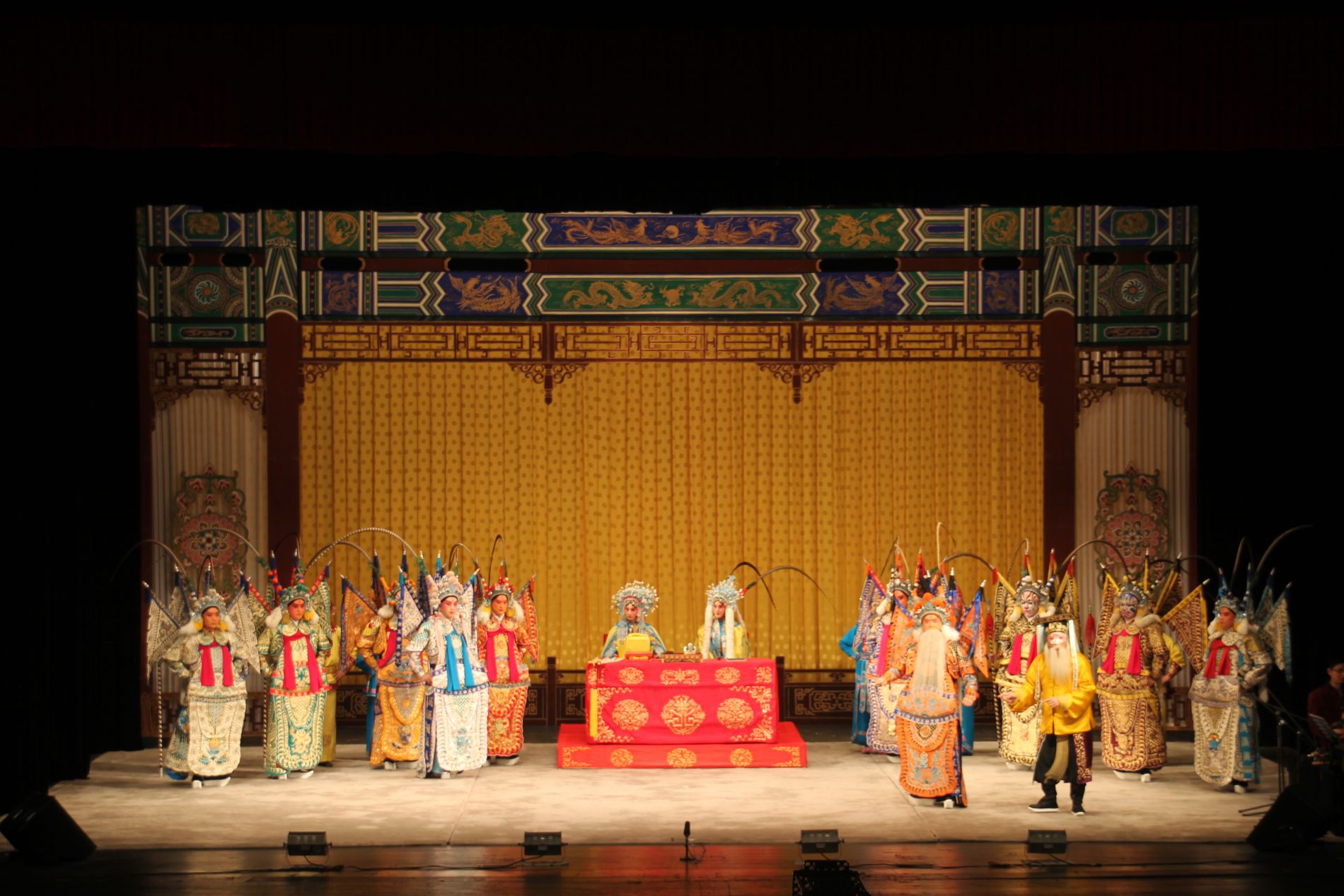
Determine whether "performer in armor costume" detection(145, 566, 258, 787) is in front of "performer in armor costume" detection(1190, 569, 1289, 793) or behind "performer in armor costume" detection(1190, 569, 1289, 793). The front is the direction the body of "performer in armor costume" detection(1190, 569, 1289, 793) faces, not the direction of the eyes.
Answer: in front

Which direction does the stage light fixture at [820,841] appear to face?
away from the camera

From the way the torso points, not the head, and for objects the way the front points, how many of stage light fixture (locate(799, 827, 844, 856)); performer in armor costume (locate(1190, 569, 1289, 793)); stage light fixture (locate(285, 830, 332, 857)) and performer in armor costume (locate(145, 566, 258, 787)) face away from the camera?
2

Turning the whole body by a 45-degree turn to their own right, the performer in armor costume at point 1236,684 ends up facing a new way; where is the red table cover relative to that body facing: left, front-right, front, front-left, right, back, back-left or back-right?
front

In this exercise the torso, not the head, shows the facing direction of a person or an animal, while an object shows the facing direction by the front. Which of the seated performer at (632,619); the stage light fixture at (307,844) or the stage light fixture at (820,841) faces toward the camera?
the seated performer

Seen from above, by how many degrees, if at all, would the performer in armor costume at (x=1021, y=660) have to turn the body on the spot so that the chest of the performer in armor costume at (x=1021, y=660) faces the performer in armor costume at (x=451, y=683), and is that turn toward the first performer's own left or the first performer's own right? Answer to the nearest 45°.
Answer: approximately 90° to the first performer's own right

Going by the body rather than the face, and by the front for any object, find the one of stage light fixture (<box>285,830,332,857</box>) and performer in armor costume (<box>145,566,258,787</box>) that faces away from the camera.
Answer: the stage light fixture

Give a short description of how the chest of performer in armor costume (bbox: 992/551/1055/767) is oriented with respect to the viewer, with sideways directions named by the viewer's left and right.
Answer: facing the viewer

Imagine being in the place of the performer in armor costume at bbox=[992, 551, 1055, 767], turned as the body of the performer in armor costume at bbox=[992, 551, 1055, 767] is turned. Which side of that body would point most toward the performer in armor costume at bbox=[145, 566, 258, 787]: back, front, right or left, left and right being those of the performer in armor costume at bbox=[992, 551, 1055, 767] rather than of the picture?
right

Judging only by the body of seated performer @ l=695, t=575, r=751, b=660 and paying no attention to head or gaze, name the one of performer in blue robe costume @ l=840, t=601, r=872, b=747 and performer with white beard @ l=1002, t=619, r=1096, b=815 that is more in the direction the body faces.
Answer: the performer with white beard

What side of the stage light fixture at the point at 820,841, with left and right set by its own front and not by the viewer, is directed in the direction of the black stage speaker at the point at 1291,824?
right

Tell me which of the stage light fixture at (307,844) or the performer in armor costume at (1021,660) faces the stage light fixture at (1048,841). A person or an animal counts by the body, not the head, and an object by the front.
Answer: the performer in armor costume

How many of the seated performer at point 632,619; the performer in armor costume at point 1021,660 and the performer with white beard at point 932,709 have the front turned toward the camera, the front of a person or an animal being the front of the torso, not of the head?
3

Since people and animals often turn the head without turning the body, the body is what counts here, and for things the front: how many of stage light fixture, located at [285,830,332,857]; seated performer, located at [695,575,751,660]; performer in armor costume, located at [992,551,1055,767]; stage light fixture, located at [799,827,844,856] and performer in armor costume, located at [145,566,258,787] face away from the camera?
2

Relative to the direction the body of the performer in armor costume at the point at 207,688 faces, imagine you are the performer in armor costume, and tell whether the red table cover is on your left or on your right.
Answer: on your left

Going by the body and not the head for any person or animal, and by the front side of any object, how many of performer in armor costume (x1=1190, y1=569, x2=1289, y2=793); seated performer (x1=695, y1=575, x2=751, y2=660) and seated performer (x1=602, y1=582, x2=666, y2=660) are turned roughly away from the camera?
0

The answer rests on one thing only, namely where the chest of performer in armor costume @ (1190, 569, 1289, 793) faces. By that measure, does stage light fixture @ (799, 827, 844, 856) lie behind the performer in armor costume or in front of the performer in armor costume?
in front

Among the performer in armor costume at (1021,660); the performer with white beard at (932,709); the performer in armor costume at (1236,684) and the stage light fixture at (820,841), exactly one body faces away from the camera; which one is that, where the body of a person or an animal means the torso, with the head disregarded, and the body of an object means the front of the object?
the stage light fixture

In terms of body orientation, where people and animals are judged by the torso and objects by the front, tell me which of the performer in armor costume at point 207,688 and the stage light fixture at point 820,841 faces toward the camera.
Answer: the performer in armor costume

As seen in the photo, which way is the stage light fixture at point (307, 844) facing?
away from the camera
